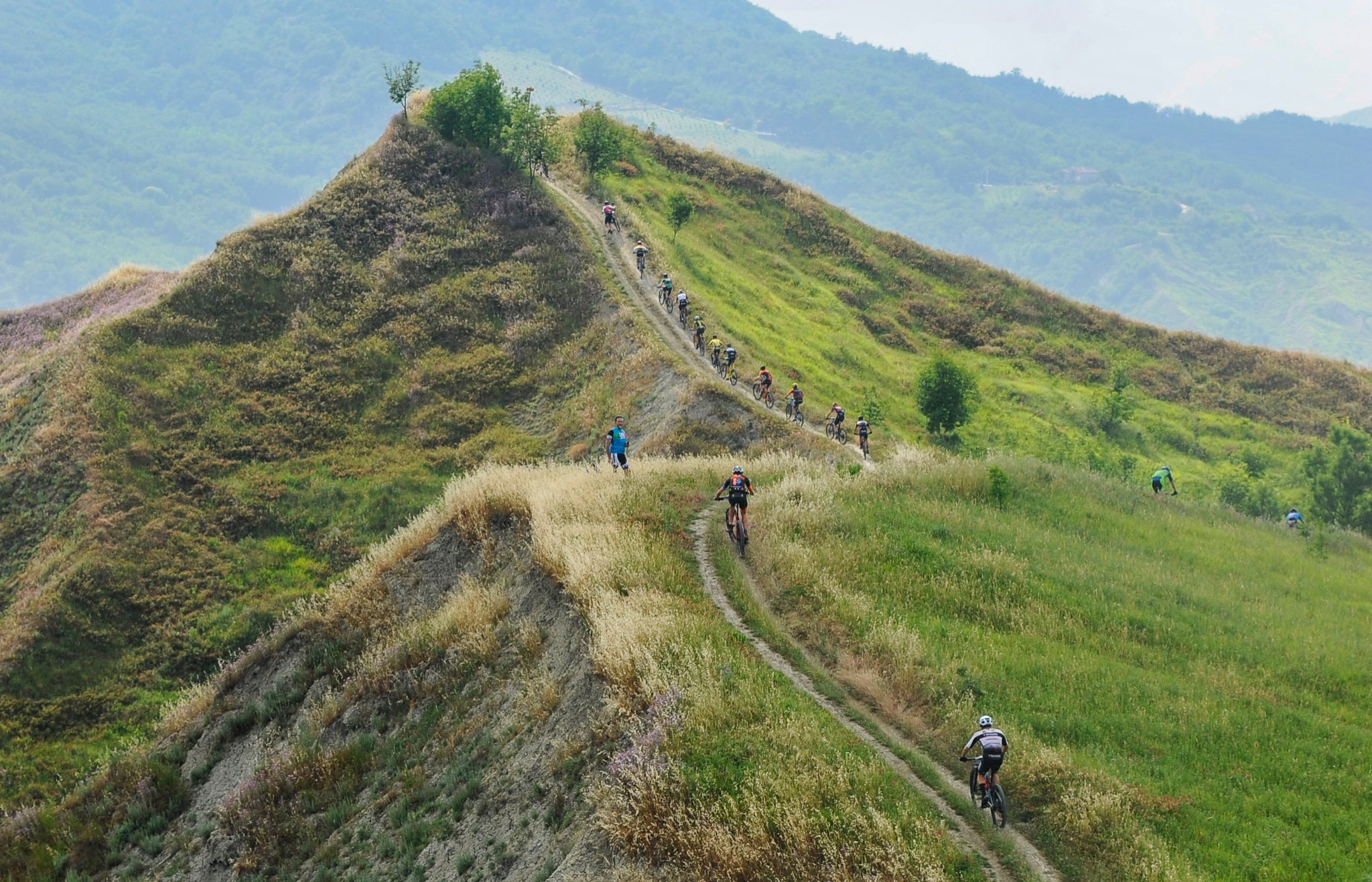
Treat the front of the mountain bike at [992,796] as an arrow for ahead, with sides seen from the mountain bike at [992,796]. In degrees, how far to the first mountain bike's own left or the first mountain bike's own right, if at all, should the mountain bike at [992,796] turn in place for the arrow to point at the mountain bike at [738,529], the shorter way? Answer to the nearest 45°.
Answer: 0° — it already faces it

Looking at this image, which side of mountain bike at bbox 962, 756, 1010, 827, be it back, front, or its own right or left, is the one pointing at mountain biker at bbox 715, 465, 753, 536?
front

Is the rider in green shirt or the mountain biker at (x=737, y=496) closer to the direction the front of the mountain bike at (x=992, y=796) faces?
the mountain biker

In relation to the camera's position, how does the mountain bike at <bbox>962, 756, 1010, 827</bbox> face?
facing away from the viewer and to the left of the viewer

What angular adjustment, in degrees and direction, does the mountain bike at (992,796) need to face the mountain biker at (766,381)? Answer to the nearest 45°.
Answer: approximately 45° to its right

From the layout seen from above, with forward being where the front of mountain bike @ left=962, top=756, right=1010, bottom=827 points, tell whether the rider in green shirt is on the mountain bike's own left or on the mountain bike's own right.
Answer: on the mountain bike's own right
